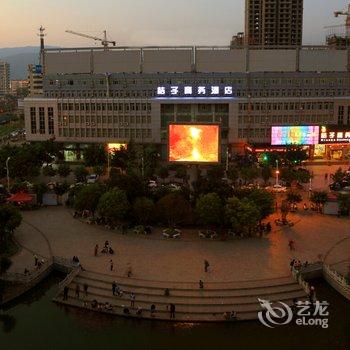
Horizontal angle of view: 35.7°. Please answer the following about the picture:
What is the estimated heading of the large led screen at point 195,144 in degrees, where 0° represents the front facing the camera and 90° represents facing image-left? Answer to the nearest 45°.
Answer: approximately 0°

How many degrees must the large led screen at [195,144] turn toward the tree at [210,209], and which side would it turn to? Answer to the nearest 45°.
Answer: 0° — it already faces it

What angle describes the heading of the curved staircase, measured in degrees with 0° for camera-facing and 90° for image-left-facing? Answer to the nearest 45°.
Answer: approximately 0°

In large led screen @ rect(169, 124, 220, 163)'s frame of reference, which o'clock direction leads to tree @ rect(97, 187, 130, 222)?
The tree is roughly at 1 o'clock from the large led screen.

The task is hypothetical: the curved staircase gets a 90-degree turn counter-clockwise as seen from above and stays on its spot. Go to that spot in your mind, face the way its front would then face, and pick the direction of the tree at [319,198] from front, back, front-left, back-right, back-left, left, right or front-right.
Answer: front-left

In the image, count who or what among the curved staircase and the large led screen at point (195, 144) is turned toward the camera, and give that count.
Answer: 2

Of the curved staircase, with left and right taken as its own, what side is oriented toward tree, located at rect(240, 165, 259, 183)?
back

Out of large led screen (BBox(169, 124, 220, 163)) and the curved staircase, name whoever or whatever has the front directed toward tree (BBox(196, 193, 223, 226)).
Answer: the large led screen

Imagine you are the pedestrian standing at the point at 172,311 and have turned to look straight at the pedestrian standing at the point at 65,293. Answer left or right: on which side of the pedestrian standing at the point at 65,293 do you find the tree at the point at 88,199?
right

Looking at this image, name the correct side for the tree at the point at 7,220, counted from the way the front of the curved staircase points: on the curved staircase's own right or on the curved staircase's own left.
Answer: on the curved staircase's own right

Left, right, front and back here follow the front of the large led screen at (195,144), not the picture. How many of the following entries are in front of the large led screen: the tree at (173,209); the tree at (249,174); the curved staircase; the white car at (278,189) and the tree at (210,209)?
3

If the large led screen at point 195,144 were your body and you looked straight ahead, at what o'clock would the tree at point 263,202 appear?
The tree is roughly at 11 o'clock from the large led screen.

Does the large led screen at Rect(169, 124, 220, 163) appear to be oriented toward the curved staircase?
yes
